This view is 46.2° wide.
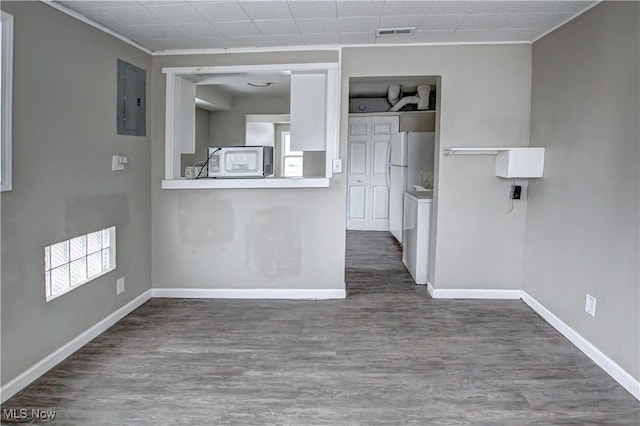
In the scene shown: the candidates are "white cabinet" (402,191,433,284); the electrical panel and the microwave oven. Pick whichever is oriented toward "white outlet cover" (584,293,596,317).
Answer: the electrical panel

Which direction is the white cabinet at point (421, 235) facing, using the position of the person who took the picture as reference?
facing to the left of the viewer
